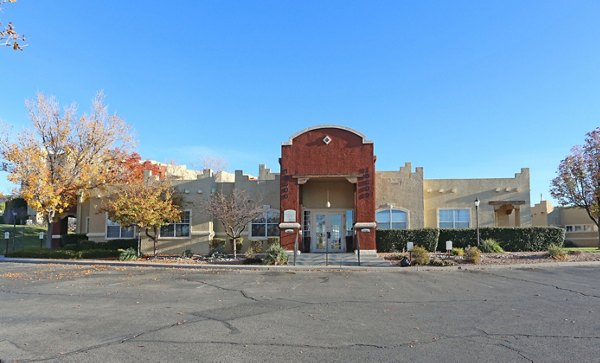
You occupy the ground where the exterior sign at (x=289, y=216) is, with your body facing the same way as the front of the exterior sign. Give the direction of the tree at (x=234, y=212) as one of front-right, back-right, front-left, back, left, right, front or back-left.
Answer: right

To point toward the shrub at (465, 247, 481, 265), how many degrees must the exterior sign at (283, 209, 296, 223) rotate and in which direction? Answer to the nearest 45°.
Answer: approximately 45° to its left

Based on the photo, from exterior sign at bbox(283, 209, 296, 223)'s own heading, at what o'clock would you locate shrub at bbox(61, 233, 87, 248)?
The shrub is roughly at 4 o'clock from the exterior sign.

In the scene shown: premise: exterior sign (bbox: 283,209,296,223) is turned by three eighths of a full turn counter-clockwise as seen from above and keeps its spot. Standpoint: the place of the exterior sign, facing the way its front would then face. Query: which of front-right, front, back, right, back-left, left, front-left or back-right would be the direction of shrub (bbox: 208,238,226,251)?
left

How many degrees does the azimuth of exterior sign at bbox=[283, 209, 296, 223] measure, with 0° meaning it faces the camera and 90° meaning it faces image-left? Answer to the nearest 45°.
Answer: approximately 0°

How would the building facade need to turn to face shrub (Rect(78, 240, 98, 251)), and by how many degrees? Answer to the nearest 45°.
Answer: approximately 90° to its right

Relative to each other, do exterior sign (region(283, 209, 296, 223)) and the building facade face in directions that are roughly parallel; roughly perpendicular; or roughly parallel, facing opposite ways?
roughly parallel

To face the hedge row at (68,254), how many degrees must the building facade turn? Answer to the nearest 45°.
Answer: approximately 90° to its right

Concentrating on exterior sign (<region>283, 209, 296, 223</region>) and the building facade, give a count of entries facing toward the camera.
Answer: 2

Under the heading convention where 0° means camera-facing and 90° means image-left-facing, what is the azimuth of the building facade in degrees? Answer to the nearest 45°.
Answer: approximately 0°
